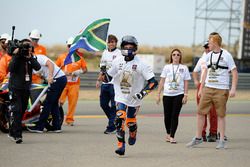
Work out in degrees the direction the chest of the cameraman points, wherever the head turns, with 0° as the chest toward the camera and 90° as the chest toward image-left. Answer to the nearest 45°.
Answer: approximately 315°
